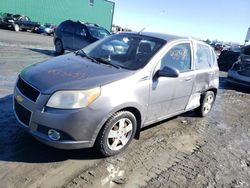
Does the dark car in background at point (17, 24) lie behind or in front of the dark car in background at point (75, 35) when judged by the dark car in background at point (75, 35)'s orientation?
behind

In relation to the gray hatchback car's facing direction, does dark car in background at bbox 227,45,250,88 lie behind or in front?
behind

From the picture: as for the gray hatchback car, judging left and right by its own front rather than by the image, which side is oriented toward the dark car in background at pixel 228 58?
back

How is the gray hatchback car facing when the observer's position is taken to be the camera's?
facing the viewer and to the left of the viewer

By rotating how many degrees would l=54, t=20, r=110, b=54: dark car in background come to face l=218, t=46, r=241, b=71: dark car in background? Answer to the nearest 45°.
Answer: approximately 45° to its left

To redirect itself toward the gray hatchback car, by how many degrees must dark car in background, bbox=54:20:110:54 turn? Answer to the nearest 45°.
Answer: approximately 45° to its right

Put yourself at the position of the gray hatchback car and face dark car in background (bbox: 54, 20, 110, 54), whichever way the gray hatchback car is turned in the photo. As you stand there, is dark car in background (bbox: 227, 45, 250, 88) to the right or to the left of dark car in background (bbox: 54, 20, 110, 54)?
right

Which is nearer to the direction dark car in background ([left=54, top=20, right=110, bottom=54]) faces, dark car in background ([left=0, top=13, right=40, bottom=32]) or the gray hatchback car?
the gray hatchback car

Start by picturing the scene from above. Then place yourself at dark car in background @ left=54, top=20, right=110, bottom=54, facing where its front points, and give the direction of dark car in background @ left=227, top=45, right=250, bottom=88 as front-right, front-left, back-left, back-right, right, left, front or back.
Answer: front

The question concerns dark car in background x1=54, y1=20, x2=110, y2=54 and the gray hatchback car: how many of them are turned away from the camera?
0

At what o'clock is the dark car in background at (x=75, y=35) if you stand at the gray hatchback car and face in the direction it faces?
The dark car in background is roughly at 4 o'clock from the gray hatchback car.

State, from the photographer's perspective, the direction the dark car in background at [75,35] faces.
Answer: facing the viewer and to the right of the viewer

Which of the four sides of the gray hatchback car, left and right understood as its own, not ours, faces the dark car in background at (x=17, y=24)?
right
